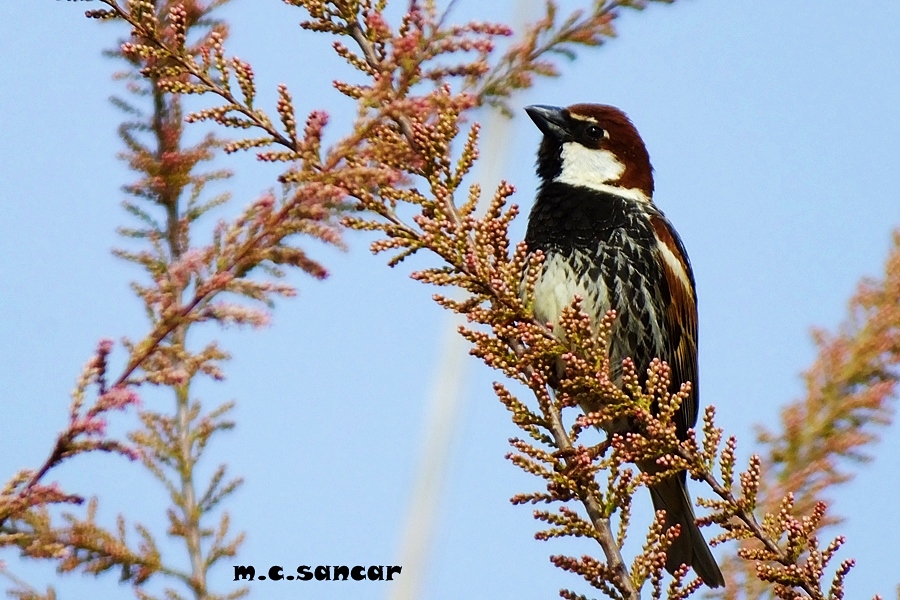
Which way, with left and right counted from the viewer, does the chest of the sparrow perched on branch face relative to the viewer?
facing the viewer and to the left of the viewer
